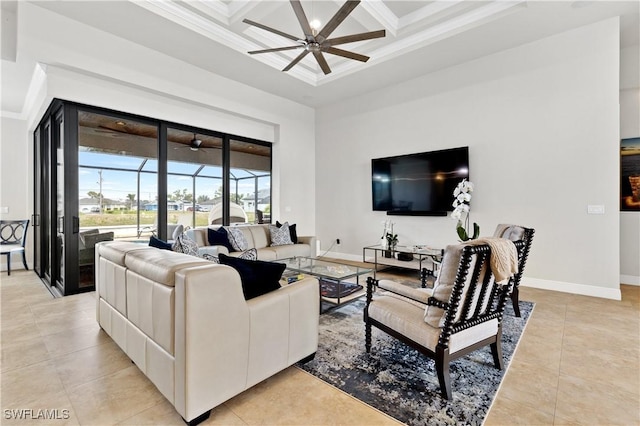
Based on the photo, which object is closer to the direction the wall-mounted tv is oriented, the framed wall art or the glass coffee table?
the glass coffee table

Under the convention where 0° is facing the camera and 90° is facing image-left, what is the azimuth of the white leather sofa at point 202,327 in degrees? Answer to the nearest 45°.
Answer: approximately 225°

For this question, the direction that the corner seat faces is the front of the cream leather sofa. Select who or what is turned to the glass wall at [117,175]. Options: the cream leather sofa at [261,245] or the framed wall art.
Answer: the framed wall art

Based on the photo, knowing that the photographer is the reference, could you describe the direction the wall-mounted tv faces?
facing the viewer and to the left of the viewer

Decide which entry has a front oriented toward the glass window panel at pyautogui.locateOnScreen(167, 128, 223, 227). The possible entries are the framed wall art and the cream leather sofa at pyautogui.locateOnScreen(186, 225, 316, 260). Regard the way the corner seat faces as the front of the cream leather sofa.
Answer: the framed wall art

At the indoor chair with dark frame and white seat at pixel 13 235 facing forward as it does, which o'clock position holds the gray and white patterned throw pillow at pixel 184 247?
The gray and white patterned throw pillow is roughly at 10 o'clock from the indoor chair with dark frame and white seat.

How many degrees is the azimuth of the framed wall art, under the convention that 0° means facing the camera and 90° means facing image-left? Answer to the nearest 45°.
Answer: approximately 45°

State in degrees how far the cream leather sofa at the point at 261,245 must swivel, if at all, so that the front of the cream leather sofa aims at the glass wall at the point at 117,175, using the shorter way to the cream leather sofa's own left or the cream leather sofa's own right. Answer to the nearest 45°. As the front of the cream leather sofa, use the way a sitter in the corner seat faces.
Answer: approximately 135° to the cream leather sofa's own right

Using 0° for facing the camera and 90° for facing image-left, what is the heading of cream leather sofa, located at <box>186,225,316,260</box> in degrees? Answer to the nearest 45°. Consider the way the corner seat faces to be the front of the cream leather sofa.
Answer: approximately 315°

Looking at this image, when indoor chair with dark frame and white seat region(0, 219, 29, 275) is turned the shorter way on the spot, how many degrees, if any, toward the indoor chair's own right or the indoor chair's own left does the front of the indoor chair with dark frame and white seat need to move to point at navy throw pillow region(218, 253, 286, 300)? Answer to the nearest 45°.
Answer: approximately 45° to the indoor chair's own left
